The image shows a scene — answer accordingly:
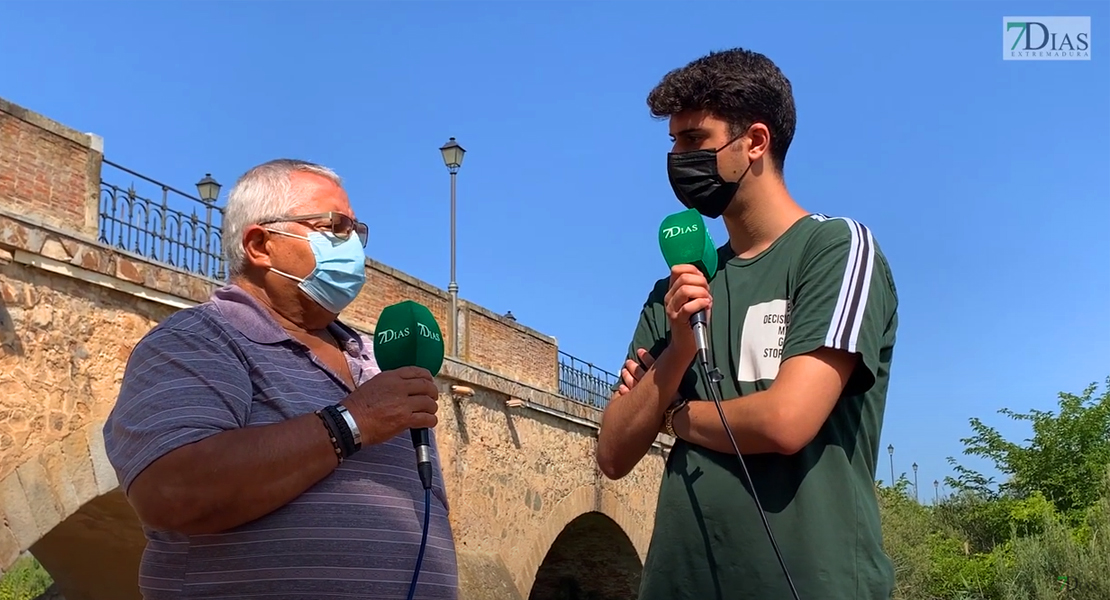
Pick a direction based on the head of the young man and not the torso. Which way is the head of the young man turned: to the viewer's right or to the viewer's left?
to the viewer's left

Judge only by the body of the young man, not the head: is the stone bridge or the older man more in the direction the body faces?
the older man

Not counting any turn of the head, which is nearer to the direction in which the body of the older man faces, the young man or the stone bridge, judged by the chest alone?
the young man

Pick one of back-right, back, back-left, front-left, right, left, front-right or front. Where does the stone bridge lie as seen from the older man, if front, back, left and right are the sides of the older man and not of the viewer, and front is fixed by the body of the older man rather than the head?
back-left

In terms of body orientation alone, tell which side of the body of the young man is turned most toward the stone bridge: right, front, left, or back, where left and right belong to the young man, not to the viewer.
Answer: right

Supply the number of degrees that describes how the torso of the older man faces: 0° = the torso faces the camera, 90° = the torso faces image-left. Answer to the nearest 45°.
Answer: approximately 315°

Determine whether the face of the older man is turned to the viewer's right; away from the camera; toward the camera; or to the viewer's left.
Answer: to the viewer's right

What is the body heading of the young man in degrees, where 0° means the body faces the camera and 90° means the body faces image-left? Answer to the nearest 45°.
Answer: approximately 45°
